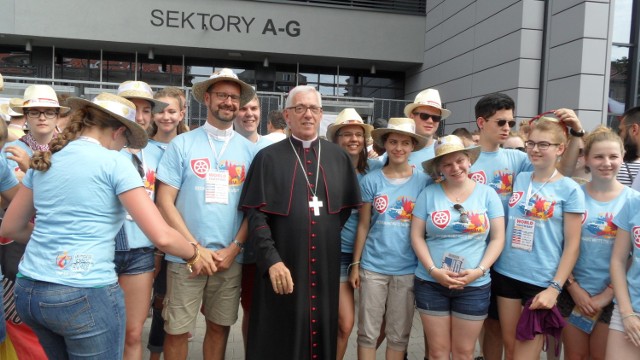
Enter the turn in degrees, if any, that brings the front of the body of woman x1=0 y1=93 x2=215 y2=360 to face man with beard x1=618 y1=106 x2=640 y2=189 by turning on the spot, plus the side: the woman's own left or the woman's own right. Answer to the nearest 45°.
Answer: approximately 45° to the woman's own right

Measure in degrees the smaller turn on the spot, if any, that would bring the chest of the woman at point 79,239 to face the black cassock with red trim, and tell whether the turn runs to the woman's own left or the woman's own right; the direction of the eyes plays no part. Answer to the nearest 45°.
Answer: approximately 45° to the woman's own right

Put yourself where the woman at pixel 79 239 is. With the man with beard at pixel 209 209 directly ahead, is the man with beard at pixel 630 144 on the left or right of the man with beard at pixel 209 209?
right

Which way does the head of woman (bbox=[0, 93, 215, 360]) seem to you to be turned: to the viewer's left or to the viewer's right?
to the viewer's right

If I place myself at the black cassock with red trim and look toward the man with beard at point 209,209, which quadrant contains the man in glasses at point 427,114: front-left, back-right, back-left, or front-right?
back-right

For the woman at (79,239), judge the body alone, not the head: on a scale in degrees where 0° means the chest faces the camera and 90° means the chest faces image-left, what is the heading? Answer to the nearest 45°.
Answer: approximately 225°
